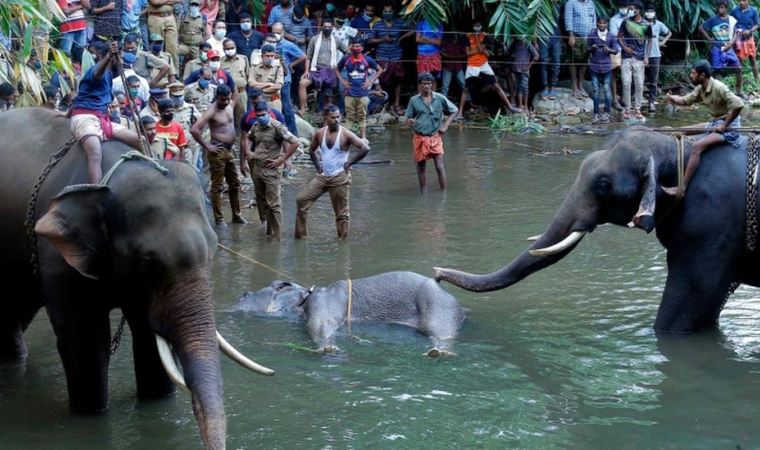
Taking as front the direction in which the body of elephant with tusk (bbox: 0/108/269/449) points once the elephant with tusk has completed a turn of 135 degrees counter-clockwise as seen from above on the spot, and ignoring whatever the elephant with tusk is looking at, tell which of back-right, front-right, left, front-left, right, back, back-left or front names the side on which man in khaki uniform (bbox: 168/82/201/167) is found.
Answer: front

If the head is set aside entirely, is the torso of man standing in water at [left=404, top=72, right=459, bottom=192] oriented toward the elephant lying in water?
yes

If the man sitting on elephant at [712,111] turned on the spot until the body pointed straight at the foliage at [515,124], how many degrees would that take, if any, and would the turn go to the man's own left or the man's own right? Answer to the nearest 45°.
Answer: approximately 90° to the man's own right

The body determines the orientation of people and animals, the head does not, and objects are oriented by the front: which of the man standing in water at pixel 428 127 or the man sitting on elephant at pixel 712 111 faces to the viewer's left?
the man sitting on elephant

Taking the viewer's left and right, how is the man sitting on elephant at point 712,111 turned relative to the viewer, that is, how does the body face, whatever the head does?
facing to the left of the viewer

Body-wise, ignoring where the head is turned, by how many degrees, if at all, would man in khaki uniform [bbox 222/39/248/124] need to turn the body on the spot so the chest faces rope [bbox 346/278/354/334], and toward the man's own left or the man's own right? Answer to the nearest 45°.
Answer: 0° — they already face it

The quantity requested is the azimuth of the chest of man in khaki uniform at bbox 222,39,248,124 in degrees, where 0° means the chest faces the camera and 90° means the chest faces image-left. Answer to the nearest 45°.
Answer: approximately 0°

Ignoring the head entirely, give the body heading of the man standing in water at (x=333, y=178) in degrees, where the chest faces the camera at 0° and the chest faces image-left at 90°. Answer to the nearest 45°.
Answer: approximately 0°

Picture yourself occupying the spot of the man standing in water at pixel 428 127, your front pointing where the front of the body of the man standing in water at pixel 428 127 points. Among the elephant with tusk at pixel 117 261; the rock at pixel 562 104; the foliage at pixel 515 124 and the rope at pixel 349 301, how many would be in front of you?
2

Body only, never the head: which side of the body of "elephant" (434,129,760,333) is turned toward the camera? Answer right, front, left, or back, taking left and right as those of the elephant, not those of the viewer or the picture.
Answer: left

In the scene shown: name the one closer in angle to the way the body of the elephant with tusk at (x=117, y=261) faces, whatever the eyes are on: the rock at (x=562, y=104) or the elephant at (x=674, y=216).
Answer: the elephant

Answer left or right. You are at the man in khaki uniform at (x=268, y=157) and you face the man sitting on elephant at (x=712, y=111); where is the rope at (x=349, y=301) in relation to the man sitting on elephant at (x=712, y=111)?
right
